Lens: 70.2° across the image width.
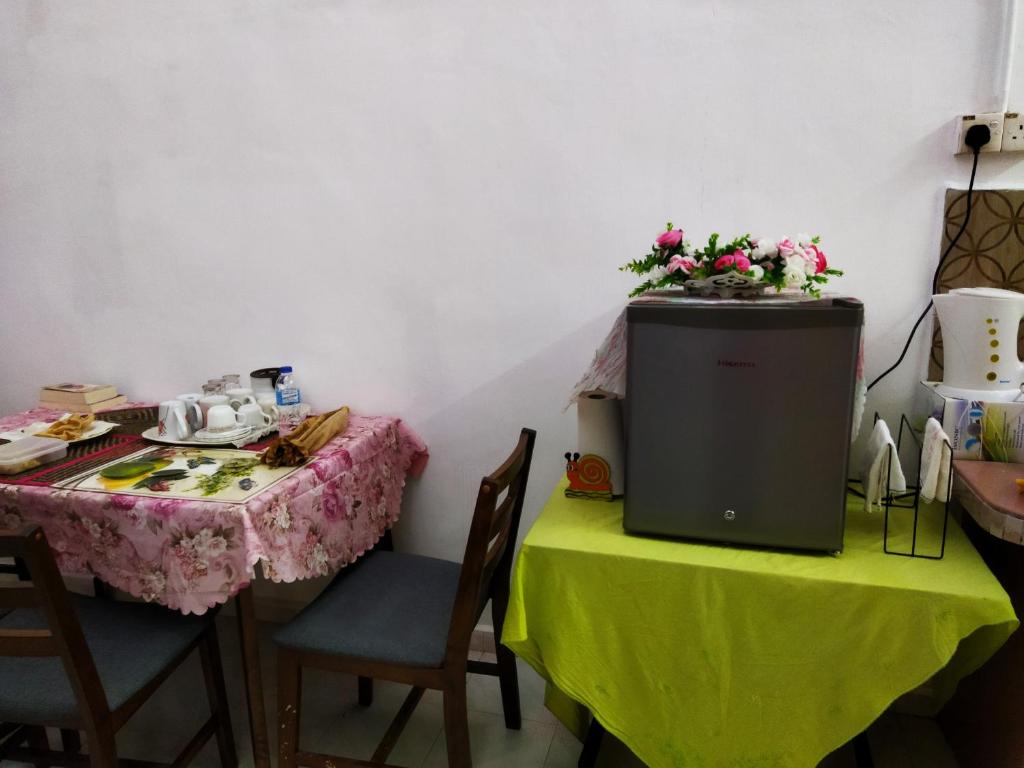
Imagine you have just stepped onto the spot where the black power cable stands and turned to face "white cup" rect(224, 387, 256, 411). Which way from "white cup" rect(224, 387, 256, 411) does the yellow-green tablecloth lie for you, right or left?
left

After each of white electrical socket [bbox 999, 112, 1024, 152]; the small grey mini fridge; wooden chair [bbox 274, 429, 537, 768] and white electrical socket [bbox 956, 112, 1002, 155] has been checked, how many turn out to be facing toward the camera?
3

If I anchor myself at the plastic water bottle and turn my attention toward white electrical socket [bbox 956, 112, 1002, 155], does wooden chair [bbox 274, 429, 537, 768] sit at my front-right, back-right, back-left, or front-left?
front-right

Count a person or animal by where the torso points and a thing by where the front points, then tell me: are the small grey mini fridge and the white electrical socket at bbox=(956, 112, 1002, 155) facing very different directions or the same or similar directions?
same or similar directions

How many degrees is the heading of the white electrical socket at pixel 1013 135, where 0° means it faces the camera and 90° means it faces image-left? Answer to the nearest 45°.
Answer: approximately 0°

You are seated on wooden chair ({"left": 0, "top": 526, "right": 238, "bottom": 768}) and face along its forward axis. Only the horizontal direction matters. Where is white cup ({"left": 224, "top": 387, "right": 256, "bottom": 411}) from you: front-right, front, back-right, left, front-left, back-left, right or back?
front

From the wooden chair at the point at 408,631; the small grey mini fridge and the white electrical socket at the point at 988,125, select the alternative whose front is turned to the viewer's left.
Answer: the wooden chair

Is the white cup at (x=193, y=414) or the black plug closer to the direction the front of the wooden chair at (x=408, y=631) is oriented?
the white cup

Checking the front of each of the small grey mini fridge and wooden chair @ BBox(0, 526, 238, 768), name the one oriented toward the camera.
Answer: the small grey mini fridge

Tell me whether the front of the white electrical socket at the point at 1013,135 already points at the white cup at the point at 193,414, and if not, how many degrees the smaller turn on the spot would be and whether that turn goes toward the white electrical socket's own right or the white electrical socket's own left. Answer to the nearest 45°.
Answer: approximately 45° to the white electrical socket's own right

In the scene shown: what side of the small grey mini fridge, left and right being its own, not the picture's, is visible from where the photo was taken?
front

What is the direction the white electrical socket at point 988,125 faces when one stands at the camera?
facing the viewer

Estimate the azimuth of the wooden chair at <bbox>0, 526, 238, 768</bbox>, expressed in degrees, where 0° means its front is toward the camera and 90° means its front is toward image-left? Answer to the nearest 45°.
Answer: approximately 225°

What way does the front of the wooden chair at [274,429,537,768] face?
to the viewer's left

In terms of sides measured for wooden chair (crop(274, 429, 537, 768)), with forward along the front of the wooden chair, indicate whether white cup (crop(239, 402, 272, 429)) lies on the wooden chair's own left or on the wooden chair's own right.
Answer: on the wooden chair's own right
